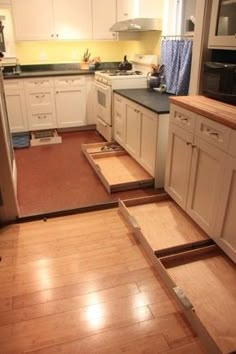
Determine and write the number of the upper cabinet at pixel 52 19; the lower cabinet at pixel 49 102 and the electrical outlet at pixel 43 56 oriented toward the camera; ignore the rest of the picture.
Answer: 3

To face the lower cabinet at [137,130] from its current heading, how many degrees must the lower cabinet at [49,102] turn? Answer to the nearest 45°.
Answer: approximately 45° to its left

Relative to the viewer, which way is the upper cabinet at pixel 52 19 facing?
toward the camera

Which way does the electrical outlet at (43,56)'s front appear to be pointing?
toward the camera

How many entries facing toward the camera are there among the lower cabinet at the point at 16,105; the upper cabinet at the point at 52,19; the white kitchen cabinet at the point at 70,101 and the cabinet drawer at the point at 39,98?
4

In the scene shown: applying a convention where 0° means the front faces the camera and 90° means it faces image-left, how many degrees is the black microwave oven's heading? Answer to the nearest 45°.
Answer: approximately 45°

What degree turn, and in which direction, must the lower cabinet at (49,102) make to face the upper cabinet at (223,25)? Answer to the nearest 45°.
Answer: approximately 45° to its left

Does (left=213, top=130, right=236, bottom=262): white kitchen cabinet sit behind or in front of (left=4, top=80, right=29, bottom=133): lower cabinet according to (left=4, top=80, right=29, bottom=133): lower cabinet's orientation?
in front

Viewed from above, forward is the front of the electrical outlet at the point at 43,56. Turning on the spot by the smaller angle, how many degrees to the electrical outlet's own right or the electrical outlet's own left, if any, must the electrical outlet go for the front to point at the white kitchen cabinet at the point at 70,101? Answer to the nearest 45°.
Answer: approximately 45° to the electrical outlet's own left

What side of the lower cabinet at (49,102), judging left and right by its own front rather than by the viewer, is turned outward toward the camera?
front

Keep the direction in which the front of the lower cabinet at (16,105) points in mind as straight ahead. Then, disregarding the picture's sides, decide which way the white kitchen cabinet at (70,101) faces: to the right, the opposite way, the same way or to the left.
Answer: the same way

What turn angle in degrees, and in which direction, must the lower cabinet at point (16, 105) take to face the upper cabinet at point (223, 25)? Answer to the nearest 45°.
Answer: approximately 45° to its left

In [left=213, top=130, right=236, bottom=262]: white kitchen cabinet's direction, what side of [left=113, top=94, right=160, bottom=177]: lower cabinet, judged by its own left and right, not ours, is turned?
left

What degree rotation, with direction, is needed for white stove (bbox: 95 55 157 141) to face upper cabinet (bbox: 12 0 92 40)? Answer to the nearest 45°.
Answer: approximately 90° to its right
